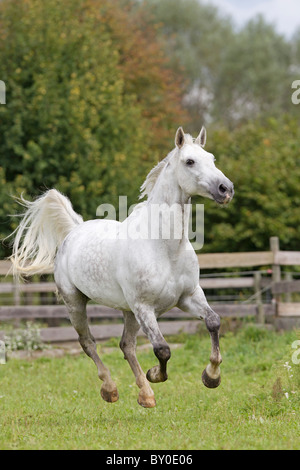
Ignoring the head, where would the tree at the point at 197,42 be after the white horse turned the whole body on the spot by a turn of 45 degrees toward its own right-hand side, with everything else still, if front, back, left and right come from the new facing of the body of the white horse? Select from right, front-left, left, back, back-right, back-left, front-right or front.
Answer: back

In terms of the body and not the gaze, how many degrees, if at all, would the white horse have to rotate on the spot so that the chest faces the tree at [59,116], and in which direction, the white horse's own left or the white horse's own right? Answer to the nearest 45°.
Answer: approximately 135° to the white horse's own left

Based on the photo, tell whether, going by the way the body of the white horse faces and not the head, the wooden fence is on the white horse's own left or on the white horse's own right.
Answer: on the white horse's own left

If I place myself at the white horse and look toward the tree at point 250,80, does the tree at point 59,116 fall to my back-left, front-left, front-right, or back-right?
front-left

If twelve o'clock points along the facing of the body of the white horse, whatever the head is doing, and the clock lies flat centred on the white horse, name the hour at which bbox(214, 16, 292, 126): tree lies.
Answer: The tree is roughly at 8 o'clock from the white horse.

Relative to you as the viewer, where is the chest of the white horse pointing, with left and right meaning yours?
facing the viewer and to the right of the viewer
